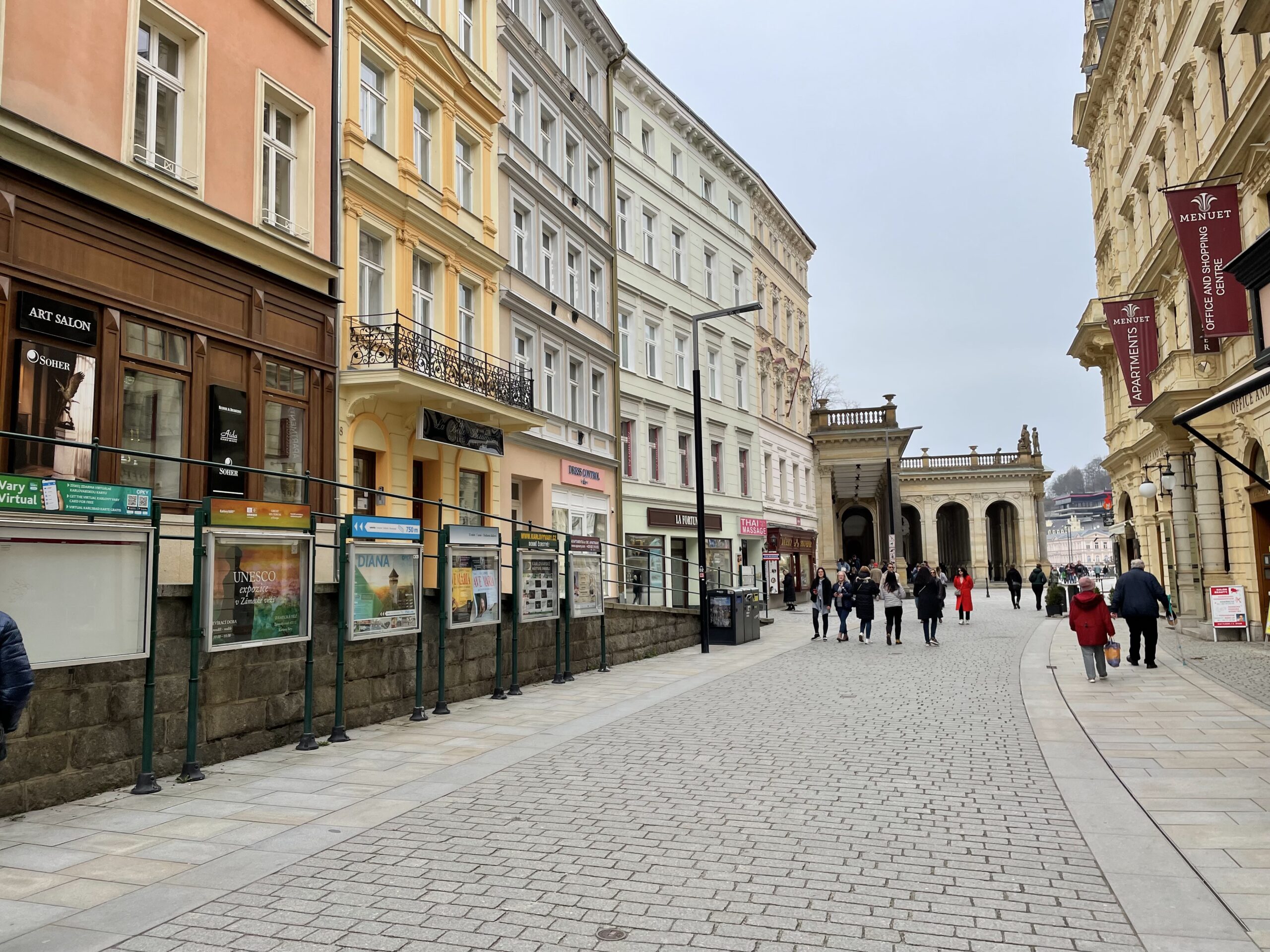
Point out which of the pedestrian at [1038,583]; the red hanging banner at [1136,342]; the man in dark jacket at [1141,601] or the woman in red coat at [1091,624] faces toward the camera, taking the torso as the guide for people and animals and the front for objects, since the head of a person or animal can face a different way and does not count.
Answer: the red hanging banner

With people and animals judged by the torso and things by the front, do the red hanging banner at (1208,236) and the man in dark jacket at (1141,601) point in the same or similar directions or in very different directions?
very different directions

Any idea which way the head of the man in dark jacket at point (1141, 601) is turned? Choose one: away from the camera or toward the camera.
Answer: away from the camera

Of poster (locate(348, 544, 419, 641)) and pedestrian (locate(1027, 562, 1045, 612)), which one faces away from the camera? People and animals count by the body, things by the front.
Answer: the pedestrian

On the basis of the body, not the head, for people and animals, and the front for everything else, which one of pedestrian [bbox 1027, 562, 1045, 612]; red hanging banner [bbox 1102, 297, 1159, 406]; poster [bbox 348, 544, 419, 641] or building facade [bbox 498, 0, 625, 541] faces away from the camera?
the pedestrian

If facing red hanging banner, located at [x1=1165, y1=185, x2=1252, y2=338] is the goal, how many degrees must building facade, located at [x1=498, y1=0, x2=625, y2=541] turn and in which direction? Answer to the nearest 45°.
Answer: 0° — it already faces it

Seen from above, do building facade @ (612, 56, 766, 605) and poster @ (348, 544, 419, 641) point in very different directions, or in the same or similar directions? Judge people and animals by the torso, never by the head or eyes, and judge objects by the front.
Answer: same or similar directions

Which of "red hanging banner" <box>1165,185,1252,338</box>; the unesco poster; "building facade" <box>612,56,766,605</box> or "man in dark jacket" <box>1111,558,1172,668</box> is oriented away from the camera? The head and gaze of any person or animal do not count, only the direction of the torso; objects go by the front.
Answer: the man in dark jacket

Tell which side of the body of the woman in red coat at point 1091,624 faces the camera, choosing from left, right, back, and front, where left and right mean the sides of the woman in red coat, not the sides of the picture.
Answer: back

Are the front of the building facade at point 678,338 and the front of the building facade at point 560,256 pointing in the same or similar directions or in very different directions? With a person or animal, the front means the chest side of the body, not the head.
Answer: same or similar directions

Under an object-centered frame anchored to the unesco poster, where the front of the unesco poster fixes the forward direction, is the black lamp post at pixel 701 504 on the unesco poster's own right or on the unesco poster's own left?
on the unesco poster's own left

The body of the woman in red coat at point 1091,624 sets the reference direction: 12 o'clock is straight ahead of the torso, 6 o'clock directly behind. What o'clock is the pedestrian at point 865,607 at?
The pedestrian is roughly at 11 o'clock from the woman in red coat.

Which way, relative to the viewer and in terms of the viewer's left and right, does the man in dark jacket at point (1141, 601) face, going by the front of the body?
facing away from the viewer

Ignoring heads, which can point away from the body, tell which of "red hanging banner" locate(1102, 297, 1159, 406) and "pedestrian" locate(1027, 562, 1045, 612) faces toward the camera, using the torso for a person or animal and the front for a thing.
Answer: the red hanging banner

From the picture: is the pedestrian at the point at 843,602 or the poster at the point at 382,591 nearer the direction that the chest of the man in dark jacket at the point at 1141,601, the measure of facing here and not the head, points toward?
the pedestrian

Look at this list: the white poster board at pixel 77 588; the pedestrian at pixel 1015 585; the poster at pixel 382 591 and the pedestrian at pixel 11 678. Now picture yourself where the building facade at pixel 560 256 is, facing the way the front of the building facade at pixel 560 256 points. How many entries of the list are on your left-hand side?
1

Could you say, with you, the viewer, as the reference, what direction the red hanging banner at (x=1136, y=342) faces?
facing the viewer
